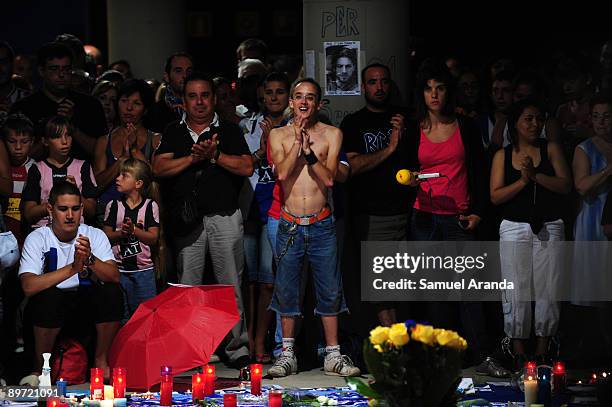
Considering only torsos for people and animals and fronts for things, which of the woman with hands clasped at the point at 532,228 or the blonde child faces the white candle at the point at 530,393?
the woman with hands clasped

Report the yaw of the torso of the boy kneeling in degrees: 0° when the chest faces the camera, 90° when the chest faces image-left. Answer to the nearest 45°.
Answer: approximately 0°

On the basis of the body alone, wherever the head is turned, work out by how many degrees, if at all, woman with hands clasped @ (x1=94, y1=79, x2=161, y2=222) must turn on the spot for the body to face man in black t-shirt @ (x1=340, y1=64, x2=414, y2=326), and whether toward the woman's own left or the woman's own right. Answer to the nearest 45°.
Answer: approximately 90° to the woman's own left

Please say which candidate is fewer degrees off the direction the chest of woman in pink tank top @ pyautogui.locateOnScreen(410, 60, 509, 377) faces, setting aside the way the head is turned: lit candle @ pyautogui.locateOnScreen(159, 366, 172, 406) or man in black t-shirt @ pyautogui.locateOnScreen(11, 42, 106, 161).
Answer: the lit candle

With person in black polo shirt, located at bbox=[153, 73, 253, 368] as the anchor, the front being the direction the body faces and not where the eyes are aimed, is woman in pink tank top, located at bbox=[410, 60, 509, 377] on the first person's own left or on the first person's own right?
on the first person's own left

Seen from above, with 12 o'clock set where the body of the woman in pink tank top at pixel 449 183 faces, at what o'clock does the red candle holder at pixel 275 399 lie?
The red candle holder is roughly at 1 o'clock from the woman in pink tank top.

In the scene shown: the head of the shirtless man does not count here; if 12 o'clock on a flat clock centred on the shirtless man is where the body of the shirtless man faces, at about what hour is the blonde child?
The blonde child is roughly at 3 o'clock from the shirtless man.

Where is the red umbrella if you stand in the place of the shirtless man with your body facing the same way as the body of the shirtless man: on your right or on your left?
on your right

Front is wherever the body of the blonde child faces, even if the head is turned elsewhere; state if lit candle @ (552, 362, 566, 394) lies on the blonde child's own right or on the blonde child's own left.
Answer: on the blonde child's own left

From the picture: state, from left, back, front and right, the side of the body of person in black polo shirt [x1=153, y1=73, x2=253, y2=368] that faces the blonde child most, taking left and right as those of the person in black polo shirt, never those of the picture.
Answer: right

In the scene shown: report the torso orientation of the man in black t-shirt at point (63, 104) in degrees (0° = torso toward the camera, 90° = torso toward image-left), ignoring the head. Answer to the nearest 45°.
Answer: approximately 0°

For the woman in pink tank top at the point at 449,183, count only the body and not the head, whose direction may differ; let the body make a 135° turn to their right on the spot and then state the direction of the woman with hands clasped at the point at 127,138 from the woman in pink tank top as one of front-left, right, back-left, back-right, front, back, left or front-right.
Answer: front-left

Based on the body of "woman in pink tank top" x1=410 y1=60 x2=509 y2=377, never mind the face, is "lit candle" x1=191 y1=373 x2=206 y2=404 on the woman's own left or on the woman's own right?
on the woman's own right

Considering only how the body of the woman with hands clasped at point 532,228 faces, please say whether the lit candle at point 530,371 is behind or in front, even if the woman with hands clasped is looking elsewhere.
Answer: in front
